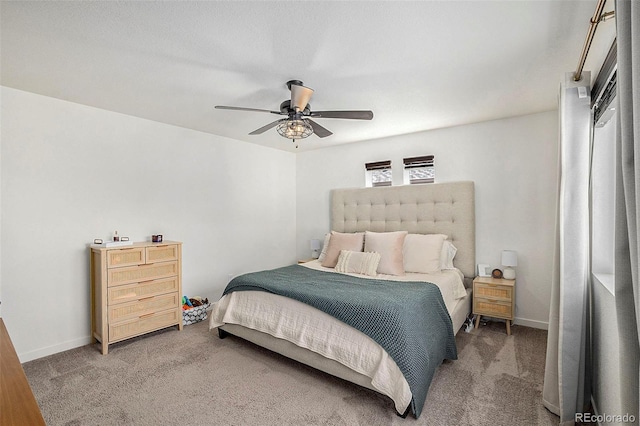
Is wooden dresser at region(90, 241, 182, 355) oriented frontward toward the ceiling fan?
yes

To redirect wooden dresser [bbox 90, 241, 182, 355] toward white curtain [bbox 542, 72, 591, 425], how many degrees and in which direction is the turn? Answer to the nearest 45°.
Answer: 0° — it already faces it

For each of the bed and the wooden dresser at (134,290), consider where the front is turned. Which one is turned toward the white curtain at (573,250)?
the wooden dresser

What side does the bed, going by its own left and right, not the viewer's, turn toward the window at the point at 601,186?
left

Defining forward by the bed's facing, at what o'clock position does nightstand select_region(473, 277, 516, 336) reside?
The nightstand is roughly at 7 o'clock from the bed.

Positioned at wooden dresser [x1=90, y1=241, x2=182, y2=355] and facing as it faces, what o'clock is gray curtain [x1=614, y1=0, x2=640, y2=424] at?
The gray curtain is roughly at 1 o'clock from the wooden dresser.

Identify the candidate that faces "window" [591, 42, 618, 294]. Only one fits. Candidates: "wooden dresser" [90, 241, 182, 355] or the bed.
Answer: the wooden dresser

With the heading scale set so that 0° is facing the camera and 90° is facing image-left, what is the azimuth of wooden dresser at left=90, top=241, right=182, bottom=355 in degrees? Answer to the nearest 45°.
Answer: approximately 315°

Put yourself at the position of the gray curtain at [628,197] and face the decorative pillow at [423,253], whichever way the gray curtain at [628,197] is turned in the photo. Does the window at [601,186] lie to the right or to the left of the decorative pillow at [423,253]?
right
